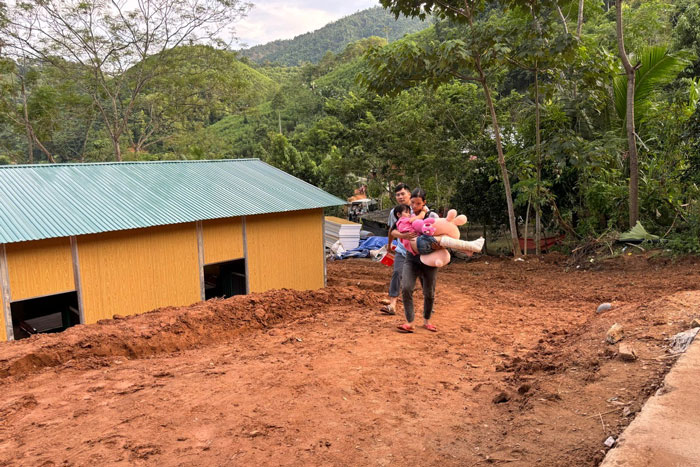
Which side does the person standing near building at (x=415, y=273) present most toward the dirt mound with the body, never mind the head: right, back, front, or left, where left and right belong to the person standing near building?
right

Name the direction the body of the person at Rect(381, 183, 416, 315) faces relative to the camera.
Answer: toward the camera

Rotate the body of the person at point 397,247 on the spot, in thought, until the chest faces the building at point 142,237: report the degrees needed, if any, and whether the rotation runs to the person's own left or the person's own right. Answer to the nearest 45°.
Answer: approximately 135° to the person's own right

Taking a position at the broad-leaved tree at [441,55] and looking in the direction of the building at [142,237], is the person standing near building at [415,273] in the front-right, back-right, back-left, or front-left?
front-left

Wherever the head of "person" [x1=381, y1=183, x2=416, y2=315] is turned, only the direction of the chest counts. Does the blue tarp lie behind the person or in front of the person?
behind

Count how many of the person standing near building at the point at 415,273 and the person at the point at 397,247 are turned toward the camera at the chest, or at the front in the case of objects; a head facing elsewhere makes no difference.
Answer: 2

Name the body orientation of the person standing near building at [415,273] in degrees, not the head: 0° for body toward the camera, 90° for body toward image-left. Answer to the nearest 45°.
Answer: approximately 0°

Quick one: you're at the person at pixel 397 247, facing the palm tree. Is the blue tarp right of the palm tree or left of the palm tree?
left

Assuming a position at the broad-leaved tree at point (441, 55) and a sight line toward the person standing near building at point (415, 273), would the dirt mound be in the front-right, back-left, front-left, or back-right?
front-right

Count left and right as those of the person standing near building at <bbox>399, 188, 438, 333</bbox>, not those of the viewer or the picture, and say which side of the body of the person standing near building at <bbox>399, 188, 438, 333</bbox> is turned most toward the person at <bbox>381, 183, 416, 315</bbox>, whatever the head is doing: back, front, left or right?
back

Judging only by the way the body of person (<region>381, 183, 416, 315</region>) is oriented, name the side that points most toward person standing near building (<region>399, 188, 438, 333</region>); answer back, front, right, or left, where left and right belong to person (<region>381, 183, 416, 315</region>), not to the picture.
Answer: front

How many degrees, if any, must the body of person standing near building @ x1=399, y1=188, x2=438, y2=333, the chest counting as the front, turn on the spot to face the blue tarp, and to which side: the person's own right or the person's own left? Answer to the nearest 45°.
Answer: approximately 180°
